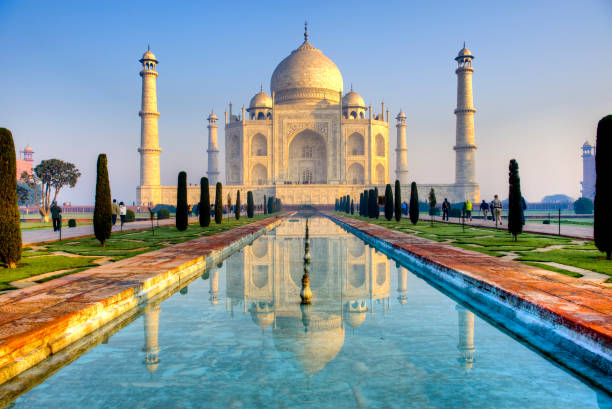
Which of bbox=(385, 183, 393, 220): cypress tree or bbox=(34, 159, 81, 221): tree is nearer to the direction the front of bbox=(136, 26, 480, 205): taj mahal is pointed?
the cypress tree

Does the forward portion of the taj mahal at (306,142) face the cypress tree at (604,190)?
yes

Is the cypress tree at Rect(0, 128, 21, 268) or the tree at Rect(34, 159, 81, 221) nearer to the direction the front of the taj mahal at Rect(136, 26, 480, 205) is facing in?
the cypress tree

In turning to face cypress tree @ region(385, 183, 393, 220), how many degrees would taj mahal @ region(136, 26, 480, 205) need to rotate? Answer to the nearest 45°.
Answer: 0° — it already faces it

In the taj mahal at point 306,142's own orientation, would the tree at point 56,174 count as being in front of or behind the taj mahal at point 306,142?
in front

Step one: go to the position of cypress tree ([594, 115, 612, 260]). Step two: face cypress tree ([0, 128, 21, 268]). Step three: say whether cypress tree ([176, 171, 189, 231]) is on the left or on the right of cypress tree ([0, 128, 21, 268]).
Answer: right

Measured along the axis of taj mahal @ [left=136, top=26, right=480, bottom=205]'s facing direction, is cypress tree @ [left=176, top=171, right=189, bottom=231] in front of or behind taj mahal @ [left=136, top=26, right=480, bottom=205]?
in front

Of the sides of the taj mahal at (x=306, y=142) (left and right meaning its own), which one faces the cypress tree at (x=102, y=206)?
front

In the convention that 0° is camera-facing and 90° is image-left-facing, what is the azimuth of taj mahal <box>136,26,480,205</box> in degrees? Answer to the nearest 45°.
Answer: approximately 0°

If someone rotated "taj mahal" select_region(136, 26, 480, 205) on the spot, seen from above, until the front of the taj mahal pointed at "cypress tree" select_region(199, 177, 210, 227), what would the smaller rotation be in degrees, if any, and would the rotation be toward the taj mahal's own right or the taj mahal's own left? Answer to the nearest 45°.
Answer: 0° — it already faces it

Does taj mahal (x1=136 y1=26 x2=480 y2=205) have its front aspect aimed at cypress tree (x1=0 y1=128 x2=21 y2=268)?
yes

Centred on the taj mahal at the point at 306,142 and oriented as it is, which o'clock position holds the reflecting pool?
The reflecting pool is roughly at 12 o'clock from the taj mahal.
